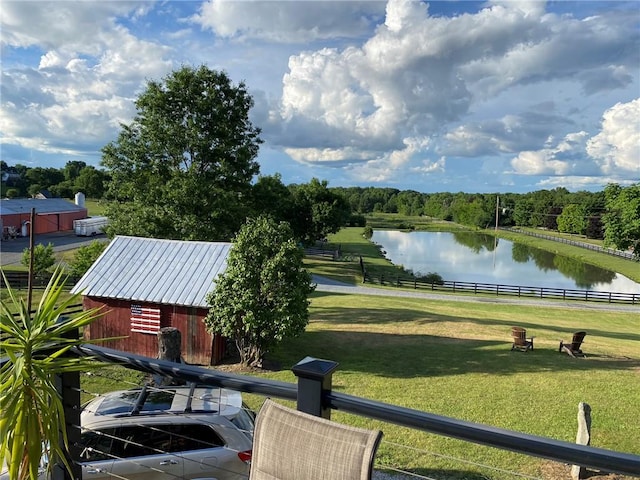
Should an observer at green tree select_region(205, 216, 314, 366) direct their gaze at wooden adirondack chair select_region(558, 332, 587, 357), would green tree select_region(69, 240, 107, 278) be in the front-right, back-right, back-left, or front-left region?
back-left

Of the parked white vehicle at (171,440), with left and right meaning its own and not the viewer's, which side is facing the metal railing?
left

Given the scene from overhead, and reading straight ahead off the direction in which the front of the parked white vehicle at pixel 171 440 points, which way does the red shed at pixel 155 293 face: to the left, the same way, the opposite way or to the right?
to the left

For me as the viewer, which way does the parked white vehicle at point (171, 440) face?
facing to the left of the viewer

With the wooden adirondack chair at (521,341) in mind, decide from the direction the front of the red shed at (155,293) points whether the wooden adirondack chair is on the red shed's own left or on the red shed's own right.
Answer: on the red shed's own left

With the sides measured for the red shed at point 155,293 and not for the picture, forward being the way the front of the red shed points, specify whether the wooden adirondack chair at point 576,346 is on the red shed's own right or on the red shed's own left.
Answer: on the red shed's own left

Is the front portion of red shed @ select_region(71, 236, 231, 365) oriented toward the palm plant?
yes

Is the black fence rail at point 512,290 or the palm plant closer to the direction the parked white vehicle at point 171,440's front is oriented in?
the palm plant

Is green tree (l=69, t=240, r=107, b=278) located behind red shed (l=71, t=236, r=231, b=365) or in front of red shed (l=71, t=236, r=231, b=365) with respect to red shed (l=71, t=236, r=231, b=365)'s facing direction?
behind

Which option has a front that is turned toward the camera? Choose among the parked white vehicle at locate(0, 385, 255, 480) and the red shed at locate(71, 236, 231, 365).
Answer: the red shed

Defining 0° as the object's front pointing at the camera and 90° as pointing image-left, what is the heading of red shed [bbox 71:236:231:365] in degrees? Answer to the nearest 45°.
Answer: approximately 0°

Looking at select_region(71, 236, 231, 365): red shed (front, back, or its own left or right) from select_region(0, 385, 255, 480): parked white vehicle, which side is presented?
front

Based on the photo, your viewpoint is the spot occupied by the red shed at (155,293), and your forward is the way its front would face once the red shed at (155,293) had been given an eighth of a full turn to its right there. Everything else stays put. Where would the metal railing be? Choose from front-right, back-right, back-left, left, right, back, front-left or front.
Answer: front-left
